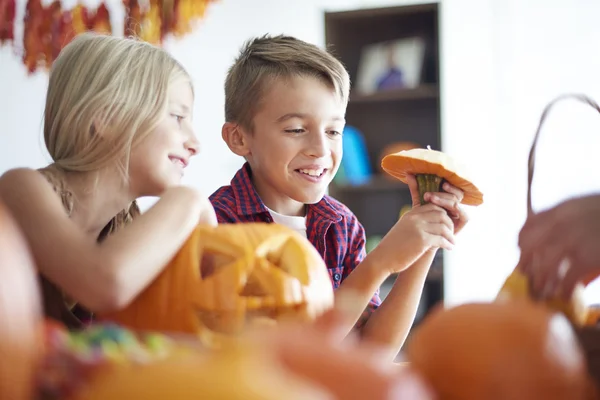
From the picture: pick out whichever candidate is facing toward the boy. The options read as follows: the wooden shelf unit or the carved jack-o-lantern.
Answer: the wooden shelf unit

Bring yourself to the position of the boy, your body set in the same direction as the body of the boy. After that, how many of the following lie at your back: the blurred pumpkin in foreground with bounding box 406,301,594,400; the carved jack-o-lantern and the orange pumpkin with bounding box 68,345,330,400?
0

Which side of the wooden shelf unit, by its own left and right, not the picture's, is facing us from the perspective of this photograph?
front

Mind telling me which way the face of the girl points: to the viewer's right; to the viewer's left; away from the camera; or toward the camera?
to the viewer's right

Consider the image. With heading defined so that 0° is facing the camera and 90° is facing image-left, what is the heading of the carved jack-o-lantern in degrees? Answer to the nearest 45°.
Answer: approximately 315°

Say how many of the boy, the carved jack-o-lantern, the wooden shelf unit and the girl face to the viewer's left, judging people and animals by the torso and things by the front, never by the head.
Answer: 0

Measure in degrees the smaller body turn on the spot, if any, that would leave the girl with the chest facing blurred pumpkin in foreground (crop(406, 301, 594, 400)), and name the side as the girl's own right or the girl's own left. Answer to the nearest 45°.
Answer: approximately 45° to the girl's own right

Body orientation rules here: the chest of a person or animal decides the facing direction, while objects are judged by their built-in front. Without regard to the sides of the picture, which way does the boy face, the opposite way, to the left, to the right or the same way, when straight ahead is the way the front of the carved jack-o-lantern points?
the same way

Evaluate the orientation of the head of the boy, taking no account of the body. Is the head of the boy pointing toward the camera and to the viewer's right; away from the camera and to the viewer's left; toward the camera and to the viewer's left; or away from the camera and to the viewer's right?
toward the camera and to the viewer's right

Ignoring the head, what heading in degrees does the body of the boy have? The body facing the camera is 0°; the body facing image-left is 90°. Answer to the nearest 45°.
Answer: approximately 315°

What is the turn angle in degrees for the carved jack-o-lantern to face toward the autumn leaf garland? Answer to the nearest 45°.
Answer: approximately 135° to its left

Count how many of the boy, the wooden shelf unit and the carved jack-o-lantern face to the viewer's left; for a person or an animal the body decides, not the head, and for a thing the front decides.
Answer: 0

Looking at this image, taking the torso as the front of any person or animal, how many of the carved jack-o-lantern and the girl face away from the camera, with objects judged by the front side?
0

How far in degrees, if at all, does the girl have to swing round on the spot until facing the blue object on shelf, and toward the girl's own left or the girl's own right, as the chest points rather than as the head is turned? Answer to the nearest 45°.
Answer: approximately 90° to the girl's own left
